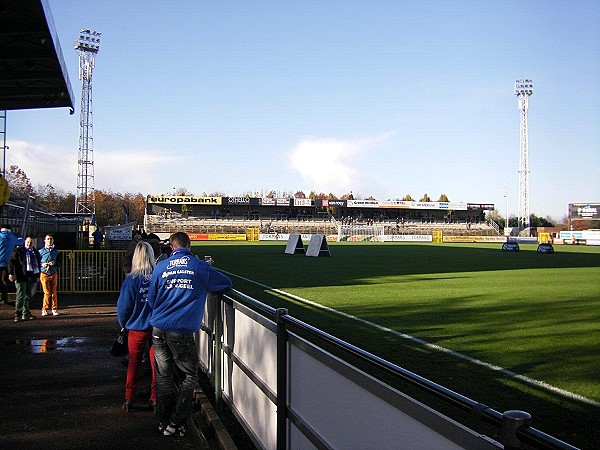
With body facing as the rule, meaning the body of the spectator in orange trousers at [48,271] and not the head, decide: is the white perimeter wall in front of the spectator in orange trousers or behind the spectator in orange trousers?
in front

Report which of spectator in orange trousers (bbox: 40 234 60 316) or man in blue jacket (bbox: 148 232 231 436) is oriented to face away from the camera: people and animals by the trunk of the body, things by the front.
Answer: the man in blue jacket

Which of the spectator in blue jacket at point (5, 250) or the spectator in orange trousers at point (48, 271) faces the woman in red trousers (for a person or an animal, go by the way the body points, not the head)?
the spectator in orange trousers at point (48, 271)

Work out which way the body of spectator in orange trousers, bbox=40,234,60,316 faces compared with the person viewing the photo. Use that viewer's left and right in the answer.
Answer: facing the viewer

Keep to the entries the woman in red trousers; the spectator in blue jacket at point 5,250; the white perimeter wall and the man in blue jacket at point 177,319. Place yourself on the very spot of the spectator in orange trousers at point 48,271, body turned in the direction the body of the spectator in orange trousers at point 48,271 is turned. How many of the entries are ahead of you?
3

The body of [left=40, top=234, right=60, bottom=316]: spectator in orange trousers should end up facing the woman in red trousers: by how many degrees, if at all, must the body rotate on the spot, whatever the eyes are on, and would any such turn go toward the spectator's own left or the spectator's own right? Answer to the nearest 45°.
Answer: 0° — they already face them

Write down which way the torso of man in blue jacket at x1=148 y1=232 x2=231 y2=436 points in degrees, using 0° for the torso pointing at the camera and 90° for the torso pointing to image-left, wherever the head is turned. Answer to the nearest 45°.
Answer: approximately 180°

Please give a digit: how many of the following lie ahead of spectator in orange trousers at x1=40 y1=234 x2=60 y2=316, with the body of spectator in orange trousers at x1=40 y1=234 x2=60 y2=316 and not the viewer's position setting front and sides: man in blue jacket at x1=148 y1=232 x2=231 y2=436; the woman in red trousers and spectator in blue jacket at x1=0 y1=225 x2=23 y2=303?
2

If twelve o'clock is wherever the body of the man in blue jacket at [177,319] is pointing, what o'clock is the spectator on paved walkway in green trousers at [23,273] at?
The spectator on paved walkway in green trousers is roughly at 11 o'clock from the man in blue jacket.

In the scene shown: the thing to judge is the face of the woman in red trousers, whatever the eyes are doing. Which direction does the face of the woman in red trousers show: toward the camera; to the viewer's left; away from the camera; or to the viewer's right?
away from the camera
